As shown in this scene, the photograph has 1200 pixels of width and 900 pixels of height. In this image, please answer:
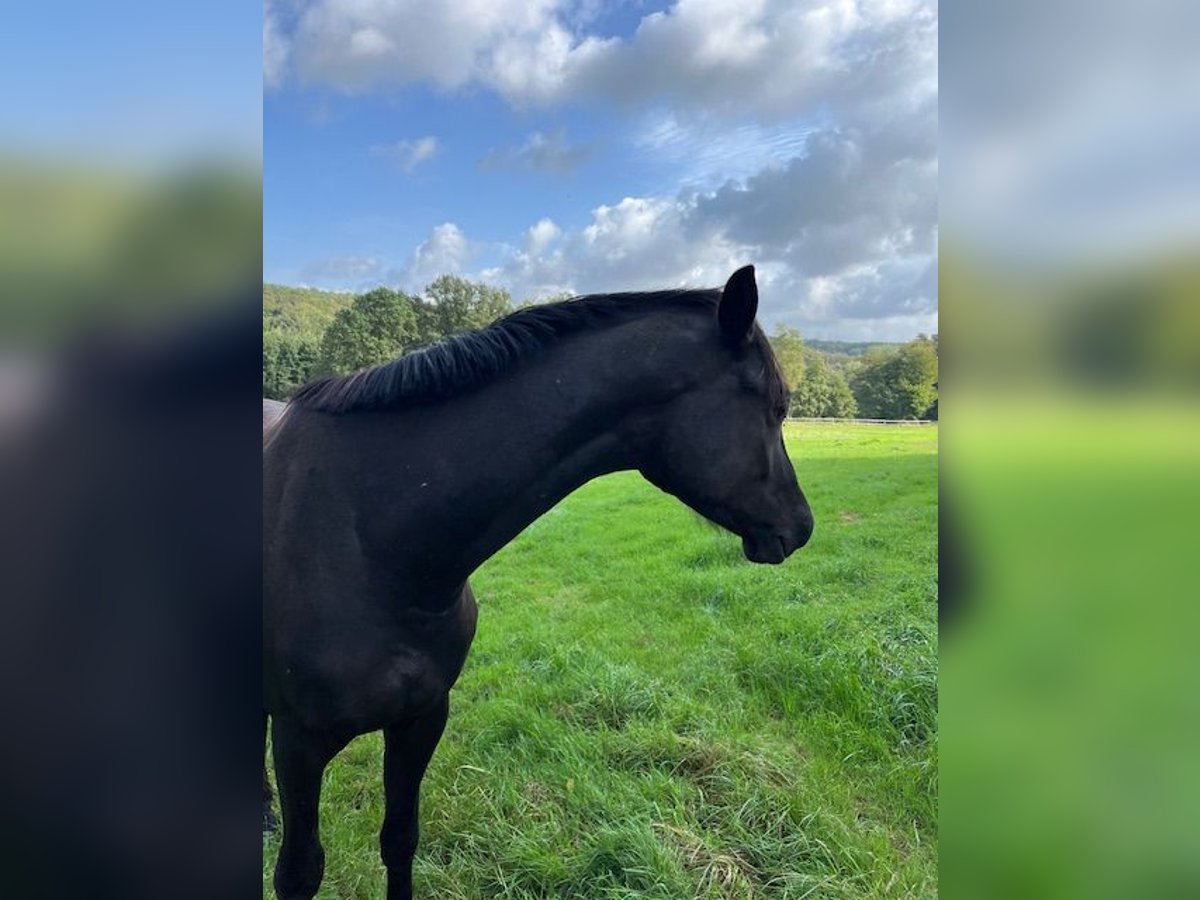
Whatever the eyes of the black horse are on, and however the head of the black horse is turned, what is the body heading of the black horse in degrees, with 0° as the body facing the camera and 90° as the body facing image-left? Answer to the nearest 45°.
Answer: approximately 315°

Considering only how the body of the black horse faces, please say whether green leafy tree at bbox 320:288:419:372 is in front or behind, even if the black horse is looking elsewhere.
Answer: behind

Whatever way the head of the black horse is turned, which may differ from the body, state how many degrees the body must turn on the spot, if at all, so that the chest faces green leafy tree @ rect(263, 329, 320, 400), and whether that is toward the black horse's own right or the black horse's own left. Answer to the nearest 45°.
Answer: approximately 180°
